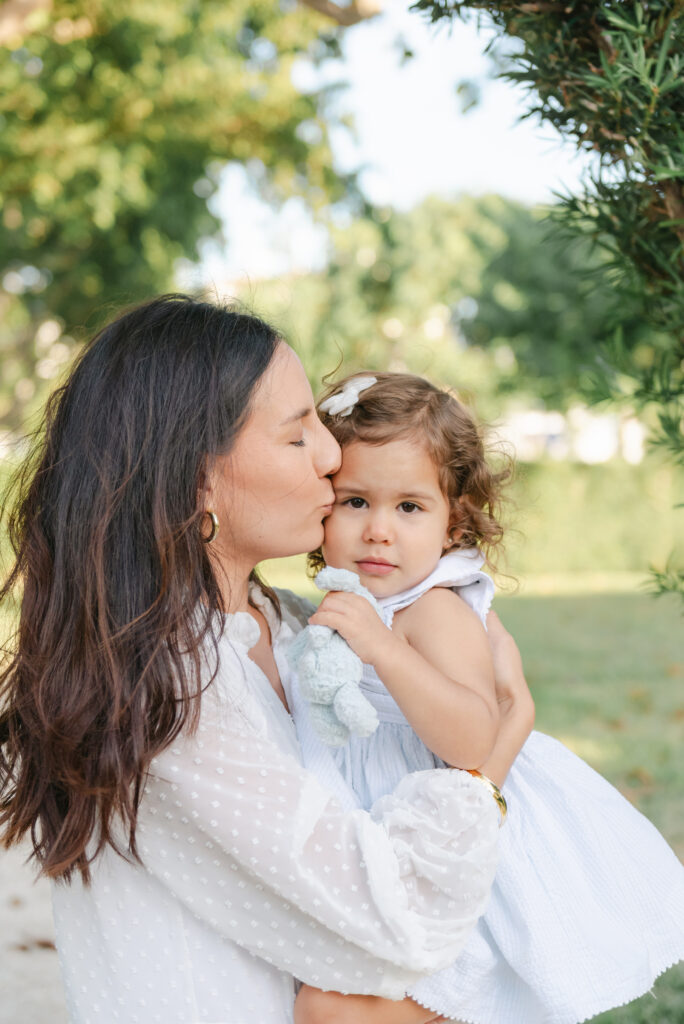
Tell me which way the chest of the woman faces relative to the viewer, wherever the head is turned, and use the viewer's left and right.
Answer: facing to the right of the viewer

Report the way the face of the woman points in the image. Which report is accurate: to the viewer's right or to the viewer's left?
to the viewer's right
